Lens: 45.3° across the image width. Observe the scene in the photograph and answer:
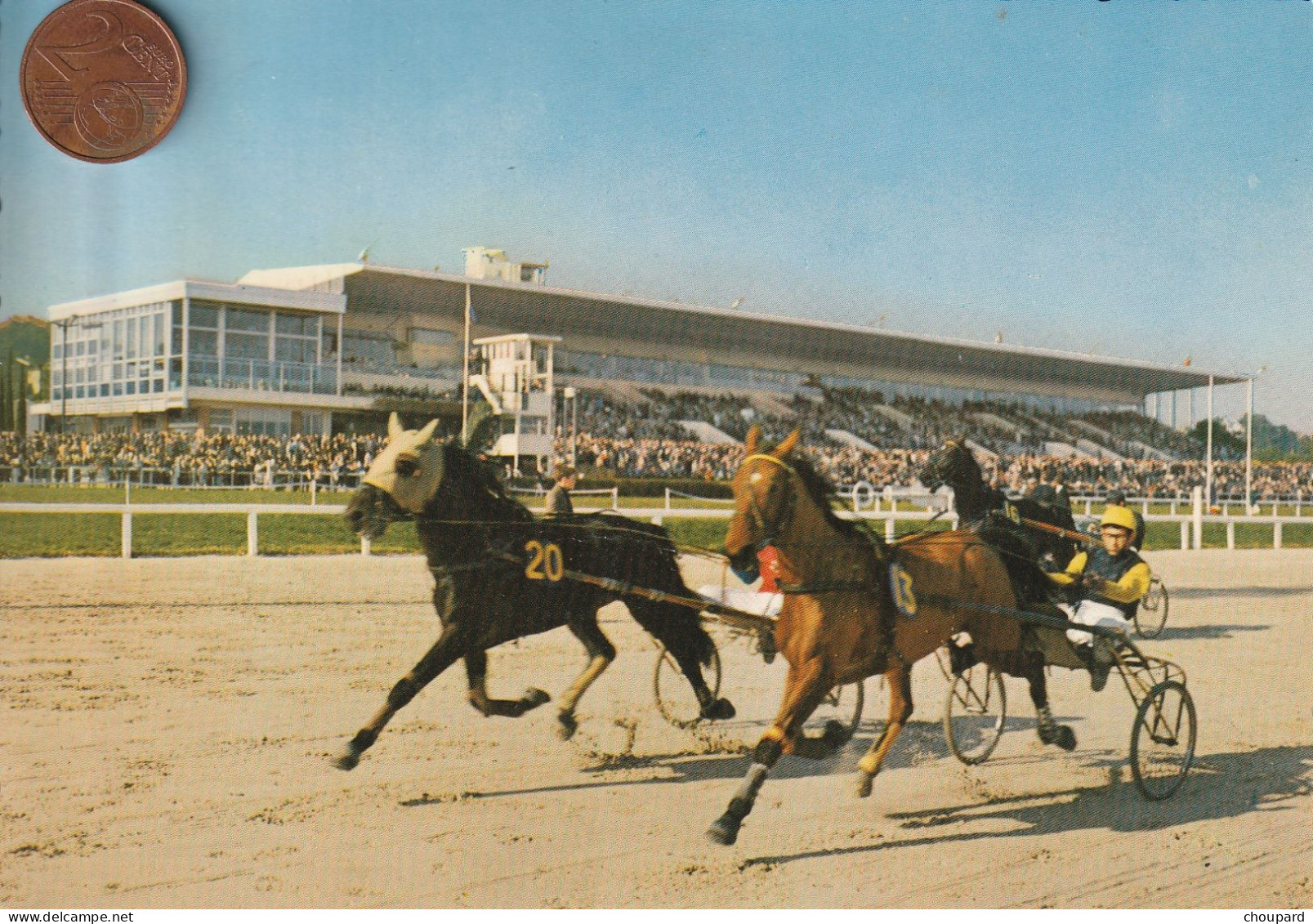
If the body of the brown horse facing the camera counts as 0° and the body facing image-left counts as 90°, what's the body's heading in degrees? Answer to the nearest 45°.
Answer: approximately 45°

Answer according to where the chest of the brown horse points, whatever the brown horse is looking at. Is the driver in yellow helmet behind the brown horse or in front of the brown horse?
behind

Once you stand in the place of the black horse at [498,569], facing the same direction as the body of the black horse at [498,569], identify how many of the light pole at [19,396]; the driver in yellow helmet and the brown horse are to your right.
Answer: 1

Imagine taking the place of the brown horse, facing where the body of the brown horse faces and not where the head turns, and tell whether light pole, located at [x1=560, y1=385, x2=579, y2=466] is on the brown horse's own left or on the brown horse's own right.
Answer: on the brown horse's own right

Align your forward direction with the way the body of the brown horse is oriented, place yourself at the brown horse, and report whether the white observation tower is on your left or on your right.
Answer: on your right

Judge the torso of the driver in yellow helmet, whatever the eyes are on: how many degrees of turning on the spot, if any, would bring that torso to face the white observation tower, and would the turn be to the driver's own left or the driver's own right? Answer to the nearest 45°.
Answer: approximately 135° to the driver's own right
